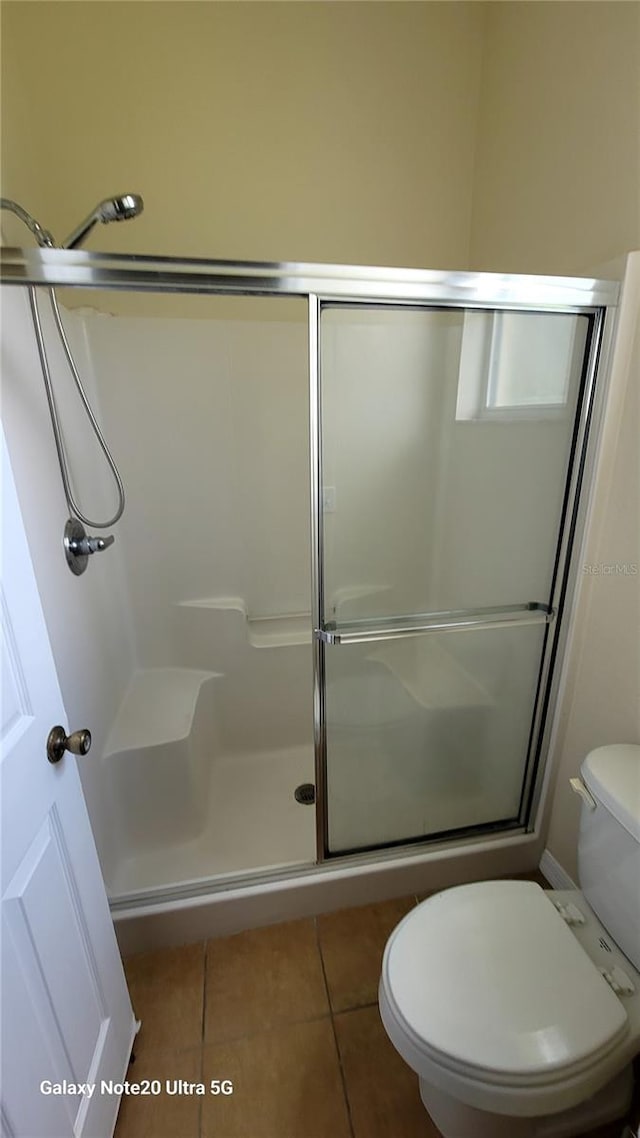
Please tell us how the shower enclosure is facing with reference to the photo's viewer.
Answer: facing the viewer

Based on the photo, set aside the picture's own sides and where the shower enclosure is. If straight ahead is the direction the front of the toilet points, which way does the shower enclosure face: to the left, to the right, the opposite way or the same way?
to the left

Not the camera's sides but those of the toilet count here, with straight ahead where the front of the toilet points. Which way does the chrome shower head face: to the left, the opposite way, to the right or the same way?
the opposite way

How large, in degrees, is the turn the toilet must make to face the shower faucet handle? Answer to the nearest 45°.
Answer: approximately 45° to its right

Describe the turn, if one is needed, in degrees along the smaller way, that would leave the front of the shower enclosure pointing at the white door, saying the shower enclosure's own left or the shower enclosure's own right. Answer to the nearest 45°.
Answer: approximately 45° to the shower enclosure's own right

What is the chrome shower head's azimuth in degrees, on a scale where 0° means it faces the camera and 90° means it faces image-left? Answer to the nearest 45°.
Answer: approximately 270°

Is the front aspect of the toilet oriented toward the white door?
yes

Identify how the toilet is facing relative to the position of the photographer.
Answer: facing the viewer and to the left of the viewer
